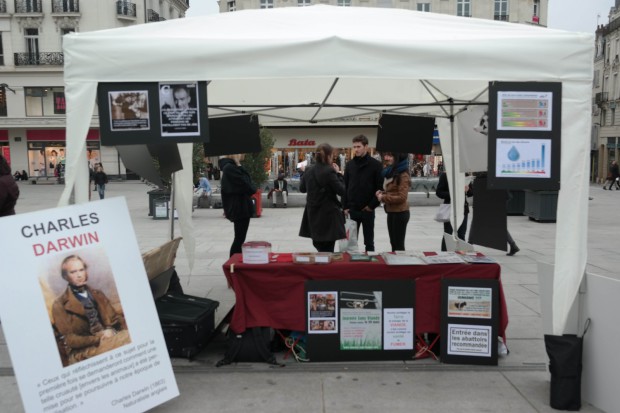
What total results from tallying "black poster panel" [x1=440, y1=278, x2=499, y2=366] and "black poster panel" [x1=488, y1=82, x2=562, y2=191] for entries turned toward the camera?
2

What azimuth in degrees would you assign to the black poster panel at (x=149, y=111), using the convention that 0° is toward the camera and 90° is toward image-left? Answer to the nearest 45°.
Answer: approximately 0°

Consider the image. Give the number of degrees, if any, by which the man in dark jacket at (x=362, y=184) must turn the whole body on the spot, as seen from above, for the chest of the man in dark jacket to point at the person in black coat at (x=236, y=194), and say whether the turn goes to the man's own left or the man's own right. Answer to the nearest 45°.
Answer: approximately 45° to the man's own right

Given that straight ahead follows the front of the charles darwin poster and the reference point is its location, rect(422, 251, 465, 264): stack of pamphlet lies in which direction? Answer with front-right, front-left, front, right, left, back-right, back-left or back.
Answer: left

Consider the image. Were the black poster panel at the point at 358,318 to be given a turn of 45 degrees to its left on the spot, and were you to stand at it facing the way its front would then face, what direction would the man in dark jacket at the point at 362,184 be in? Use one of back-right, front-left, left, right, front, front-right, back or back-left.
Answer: back-left

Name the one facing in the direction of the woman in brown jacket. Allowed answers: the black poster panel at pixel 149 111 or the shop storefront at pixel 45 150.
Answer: the shop storefront

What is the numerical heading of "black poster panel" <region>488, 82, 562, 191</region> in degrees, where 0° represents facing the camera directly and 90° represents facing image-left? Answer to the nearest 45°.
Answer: approximately 0°

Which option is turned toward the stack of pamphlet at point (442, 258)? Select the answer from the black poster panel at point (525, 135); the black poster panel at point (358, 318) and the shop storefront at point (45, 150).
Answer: the shop storefront

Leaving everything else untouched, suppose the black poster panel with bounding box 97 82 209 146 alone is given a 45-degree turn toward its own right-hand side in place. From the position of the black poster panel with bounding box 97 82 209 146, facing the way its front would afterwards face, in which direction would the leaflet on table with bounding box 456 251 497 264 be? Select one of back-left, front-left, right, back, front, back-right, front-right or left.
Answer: back-left

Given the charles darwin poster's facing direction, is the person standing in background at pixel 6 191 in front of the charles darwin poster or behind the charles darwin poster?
behind
